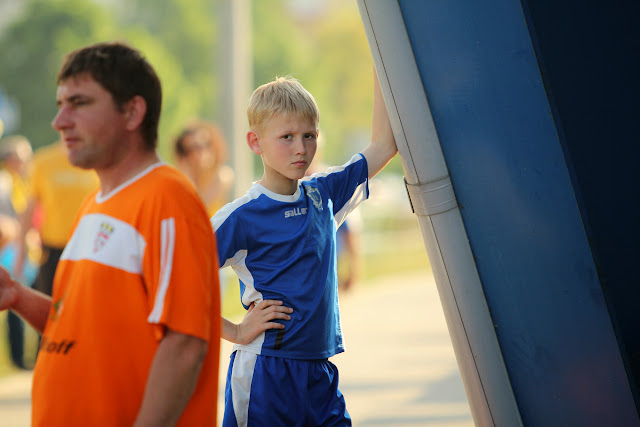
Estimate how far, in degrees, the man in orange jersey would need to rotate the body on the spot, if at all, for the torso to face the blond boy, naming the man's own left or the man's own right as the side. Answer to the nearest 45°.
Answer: approximately 180°

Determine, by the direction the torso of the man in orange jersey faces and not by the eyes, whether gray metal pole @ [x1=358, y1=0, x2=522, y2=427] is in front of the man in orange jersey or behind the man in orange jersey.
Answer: behind

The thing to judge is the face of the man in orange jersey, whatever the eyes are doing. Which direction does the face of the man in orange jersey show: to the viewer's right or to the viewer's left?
to the viewer's left

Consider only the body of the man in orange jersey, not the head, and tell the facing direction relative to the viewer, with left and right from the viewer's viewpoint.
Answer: facing the viewer and to the left of the viewer

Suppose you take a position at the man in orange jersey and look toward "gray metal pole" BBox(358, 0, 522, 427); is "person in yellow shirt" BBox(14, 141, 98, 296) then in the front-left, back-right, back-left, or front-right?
front-left

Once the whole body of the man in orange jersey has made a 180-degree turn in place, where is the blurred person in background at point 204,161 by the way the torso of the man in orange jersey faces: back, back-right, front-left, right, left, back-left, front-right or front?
front-left

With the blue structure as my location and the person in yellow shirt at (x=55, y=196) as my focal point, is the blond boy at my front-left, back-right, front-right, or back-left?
front-left

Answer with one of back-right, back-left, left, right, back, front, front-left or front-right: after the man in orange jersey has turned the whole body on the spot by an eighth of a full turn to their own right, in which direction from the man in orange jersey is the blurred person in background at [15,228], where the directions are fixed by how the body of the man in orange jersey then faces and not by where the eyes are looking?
right
